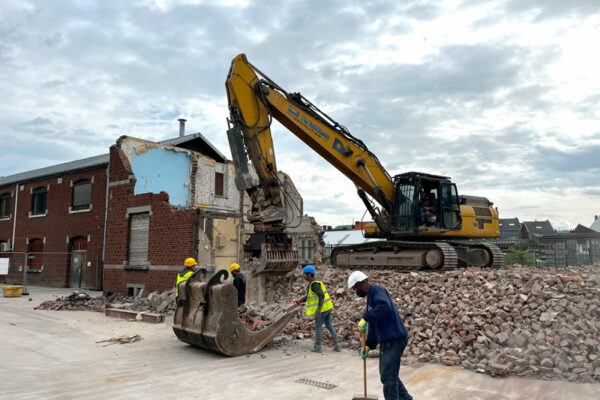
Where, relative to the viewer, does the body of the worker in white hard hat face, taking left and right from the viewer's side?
facing to the left of the viewer

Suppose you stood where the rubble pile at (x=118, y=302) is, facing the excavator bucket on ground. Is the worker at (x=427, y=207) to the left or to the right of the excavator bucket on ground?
left

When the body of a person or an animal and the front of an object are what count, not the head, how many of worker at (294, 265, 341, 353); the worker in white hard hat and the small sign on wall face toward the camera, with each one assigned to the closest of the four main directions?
1

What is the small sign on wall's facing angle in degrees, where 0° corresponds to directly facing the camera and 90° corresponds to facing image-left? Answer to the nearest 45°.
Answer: approximately 0°

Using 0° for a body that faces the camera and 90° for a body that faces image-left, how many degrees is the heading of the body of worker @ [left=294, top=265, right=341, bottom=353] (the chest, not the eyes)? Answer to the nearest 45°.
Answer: approximately 90°

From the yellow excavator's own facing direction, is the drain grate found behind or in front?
in front

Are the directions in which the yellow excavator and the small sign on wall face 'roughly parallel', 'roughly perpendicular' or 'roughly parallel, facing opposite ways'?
roughly perpendicular
